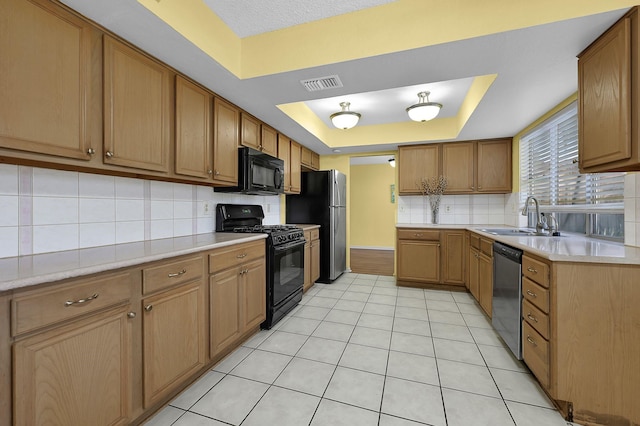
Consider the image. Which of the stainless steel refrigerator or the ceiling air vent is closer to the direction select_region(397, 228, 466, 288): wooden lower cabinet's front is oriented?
the ceiling air vent

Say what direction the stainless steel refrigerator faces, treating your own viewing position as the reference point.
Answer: facing to the right of the viewer

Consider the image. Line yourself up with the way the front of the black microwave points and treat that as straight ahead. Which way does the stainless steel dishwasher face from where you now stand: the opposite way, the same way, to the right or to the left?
the opposite way

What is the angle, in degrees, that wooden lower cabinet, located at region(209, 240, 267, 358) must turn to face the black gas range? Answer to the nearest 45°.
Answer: approximately 90° to its left

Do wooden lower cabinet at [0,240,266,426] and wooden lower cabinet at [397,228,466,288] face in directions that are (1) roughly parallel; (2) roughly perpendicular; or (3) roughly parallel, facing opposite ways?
roughly perpendicular

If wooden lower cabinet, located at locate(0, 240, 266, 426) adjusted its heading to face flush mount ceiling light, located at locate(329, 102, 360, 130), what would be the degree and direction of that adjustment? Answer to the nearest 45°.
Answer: approximately 45° to its left

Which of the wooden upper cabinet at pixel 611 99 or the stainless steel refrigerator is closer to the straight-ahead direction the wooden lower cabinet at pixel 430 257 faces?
the wooden upper cabinet

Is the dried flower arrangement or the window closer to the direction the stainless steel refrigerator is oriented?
the dried flower arrangement

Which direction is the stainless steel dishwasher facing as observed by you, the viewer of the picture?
facing to the left of the viewer
